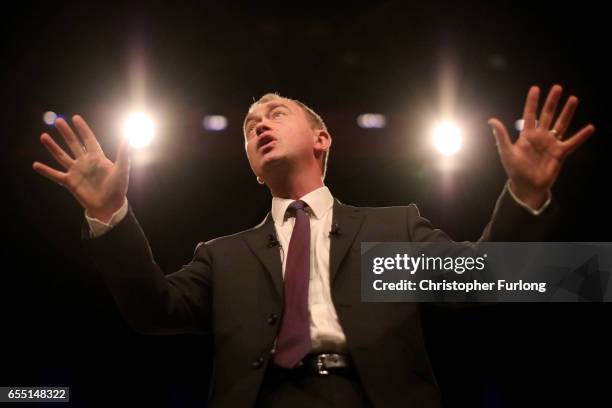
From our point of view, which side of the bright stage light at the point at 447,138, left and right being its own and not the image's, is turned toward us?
front

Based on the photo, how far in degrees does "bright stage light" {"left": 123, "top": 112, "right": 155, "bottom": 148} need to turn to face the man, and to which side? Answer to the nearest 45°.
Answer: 0° — it already faces them

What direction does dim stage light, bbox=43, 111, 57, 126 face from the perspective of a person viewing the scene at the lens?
facing the viewer

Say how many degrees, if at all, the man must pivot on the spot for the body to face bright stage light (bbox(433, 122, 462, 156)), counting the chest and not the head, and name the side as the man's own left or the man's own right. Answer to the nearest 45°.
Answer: approximately 135° to the man's own left

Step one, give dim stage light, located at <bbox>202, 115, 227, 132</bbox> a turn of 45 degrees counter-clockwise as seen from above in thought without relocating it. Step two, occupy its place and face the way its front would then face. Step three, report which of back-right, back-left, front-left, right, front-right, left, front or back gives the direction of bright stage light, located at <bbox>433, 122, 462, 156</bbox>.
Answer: front-left

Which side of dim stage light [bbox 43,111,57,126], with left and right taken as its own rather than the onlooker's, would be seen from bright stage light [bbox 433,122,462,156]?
left

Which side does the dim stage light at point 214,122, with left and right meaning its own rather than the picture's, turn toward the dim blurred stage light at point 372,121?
left

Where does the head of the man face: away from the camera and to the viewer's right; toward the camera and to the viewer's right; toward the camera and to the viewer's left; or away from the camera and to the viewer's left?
toward the camera and to the viewer's left

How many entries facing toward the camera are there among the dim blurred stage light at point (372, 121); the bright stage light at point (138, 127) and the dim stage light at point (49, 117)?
3

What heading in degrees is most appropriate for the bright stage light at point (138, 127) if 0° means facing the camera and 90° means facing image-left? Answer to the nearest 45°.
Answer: approximately 0°

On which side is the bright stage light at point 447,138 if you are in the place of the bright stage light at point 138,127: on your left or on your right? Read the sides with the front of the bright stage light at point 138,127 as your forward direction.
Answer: on your left
